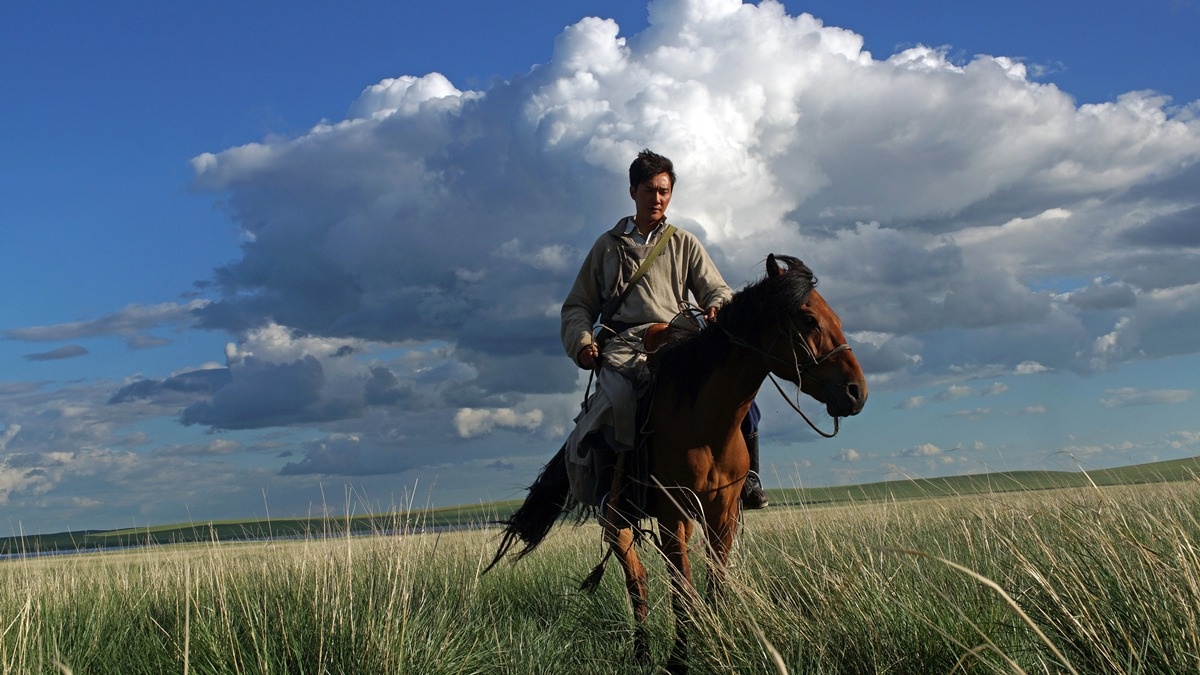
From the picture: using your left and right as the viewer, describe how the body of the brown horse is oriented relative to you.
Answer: facing the viewer and to the right of the viewer
